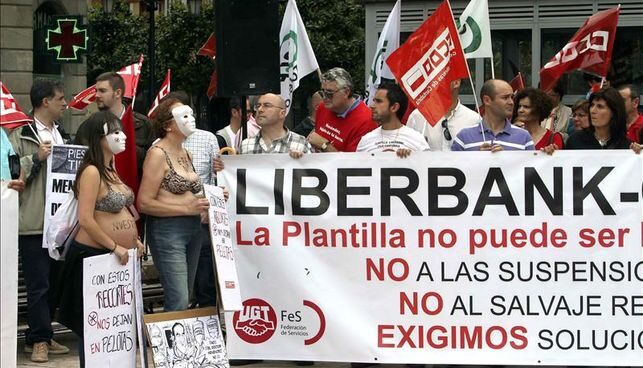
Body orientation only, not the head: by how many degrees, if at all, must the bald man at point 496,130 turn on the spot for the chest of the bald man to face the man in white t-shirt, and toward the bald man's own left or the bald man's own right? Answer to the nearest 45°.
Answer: approximately 90° to the bald man's own right

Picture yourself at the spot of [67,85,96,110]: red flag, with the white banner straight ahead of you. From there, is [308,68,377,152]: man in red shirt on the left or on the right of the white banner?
left

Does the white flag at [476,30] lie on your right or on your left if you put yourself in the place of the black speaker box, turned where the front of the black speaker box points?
on your left

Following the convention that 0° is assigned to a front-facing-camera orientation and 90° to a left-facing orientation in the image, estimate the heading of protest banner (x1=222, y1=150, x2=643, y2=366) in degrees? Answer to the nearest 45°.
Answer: approximately 0°

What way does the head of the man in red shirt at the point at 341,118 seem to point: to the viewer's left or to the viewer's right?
to the viewer's left

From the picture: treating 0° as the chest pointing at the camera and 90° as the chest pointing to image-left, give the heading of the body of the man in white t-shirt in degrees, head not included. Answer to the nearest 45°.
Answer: approximately 0°
